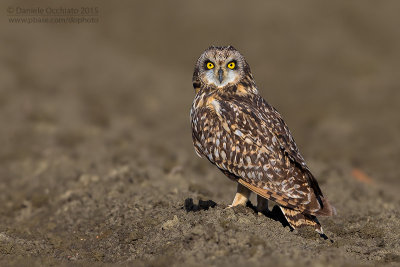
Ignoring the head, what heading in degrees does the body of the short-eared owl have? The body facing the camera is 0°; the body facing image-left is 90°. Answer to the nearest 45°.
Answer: approximately 90°
